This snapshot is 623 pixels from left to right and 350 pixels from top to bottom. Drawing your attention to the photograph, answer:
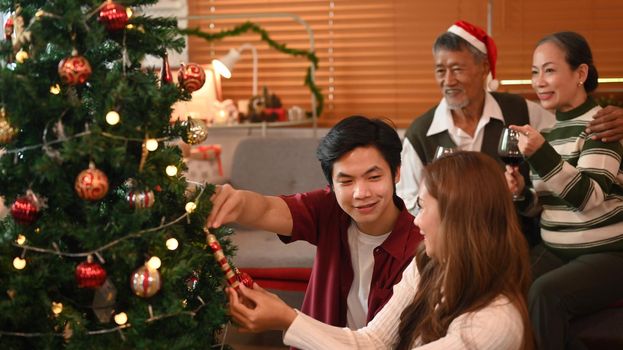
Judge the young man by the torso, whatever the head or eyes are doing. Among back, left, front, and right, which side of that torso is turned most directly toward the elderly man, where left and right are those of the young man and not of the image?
back

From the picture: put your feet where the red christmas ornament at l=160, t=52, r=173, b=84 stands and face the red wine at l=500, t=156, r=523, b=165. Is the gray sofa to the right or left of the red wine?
left

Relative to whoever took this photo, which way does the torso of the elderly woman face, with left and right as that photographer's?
facing the viewer and to the left of the viewer

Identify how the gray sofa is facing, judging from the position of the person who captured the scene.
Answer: facing the viewer

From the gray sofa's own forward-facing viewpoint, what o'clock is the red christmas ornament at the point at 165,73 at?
The red christmas ornament is roughly at 12 o'clock from the gray sofa.

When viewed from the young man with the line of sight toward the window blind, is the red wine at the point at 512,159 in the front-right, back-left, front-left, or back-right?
front-right

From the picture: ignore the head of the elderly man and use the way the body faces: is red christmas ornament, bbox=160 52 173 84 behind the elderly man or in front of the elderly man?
in front

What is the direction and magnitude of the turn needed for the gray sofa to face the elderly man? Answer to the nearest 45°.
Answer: approximately 45° to its left

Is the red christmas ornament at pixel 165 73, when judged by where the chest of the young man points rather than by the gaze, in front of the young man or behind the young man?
in front

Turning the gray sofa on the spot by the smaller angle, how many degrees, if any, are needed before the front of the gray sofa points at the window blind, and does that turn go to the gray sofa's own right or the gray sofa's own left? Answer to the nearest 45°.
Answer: approximately 135° to the gray sofa's own left

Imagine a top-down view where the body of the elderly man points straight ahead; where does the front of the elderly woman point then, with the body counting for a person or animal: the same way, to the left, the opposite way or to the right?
the same way

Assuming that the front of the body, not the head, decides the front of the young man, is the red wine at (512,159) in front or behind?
behind

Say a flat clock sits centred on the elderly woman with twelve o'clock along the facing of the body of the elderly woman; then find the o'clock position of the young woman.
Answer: The young woman is roughly at 11 o'clock from the elderly woman.
